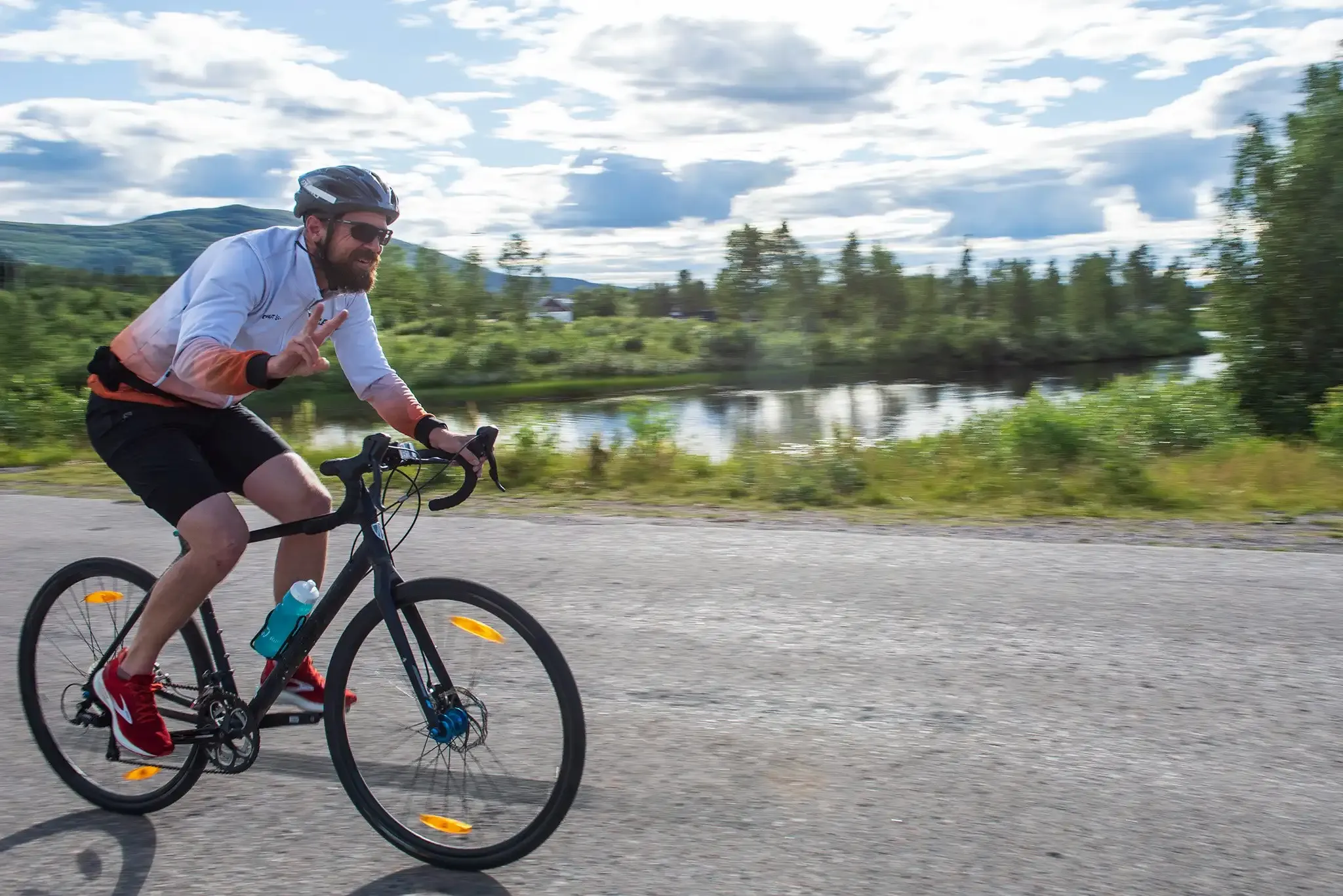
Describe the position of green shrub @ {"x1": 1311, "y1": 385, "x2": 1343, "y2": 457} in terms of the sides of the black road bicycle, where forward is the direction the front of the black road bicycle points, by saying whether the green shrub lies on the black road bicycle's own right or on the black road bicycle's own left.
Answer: on the black road bicycle's own left

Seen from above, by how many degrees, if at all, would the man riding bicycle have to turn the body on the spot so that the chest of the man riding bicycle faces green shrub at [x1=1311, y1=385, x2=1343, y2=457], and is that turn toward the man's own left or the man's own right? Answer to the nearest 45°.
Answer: approximately 90° to the man's own left

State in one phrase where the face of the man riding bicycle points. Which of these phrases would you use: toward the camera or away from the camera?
toward the camera

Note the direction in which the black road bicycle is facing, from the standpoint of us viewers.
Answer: facing the viewer and to the right of the viewer
